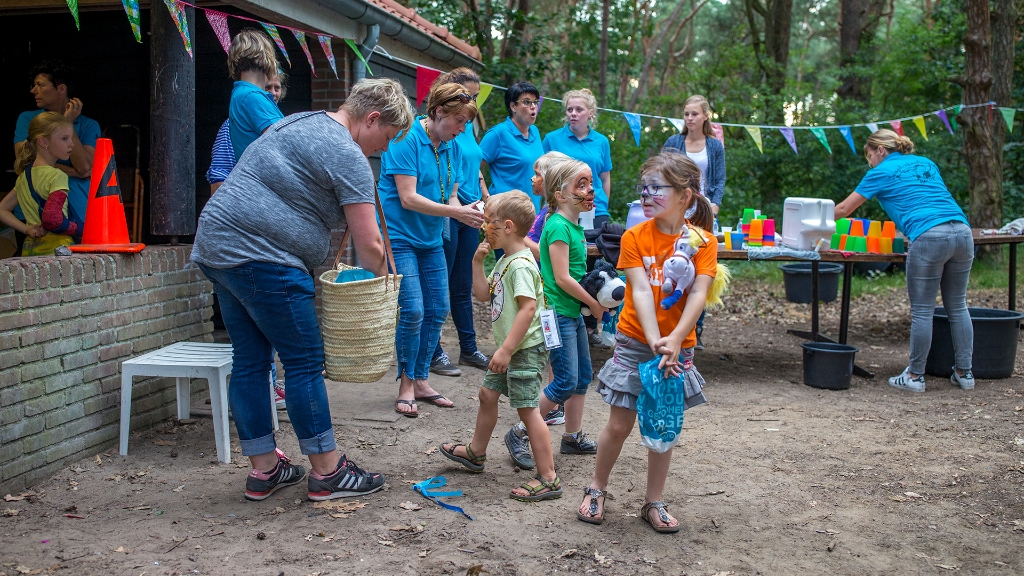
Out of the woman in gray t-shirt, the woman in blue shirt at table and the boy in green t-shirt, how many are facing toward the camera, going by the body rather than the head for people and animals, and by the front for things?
0

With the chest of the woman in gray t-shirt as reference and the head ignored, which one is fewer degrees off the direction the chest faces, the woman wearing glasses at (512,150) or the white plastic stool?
the woman wearing glasses

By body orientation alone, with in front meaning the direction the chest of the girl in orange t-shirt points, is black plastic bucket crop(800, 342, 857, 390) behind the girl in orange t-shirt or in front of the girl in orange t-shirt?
behind

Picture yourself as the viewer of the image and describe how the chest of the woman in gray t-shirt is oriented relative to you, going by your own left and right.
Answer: facing to the right of the viewer

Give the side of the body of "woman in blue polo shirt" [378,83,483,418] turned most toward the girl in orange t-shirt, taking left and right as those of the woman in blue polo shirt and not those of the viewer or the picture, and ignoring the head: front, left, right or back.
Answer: front

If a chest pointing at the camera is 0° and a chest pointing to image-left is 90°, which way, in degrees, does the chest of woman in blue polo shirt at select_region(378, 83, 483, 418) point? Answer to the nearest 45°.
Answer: approximately 315°

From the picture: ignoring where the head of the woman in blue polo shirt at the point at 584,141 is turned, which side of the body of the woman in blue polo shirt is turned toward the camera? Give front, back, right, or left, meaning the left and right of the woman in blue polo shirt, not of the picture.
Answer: front

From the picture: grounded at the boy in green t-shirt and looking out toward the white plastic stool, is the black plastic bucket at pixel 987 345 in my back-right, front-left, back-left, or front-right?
back-right

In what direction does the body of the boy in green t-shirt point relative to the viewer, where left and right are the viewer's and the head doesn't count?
facing to the left of the viewer

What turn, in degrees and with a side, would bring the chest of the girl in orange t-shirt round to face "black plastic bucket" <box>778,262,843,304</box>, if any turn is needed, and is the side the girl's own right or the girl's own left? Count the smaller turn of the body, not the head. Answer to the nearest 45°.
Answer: approximately 180°

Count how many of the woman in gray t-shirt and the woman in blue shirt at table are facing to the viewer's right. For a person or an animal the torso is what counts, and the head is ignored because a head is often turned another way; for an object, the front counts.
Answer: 1

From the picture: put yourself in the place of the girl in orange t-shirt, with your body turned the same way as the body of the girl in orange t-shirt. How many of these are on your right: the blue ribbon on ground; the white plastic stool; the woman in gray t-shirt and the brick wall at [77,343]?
4

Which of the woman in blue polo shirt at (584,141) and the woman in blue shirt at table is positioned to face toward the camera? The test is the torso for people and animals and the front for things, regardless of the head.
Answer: the woman in blue polo shirt

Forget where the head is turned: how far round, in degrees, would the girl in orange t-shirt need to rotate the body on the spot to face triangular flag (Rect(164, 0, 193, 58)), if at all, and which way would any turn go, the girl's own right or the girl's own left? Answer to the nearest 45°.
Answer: approximately 90° to the girl's own right

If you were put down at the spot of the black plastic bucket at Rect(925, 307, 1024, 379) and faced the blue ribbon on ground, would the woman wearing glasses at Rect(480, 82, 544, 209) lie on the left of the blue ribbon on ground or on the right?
right

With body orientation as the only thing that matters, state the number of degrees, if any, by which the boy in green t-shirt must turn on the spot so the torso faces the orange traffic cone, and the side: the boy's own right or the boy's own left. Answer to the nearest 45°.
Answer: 0° — they already face it

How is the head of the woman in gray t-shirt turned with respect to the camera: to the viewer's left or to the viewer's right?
to the viewer's right
